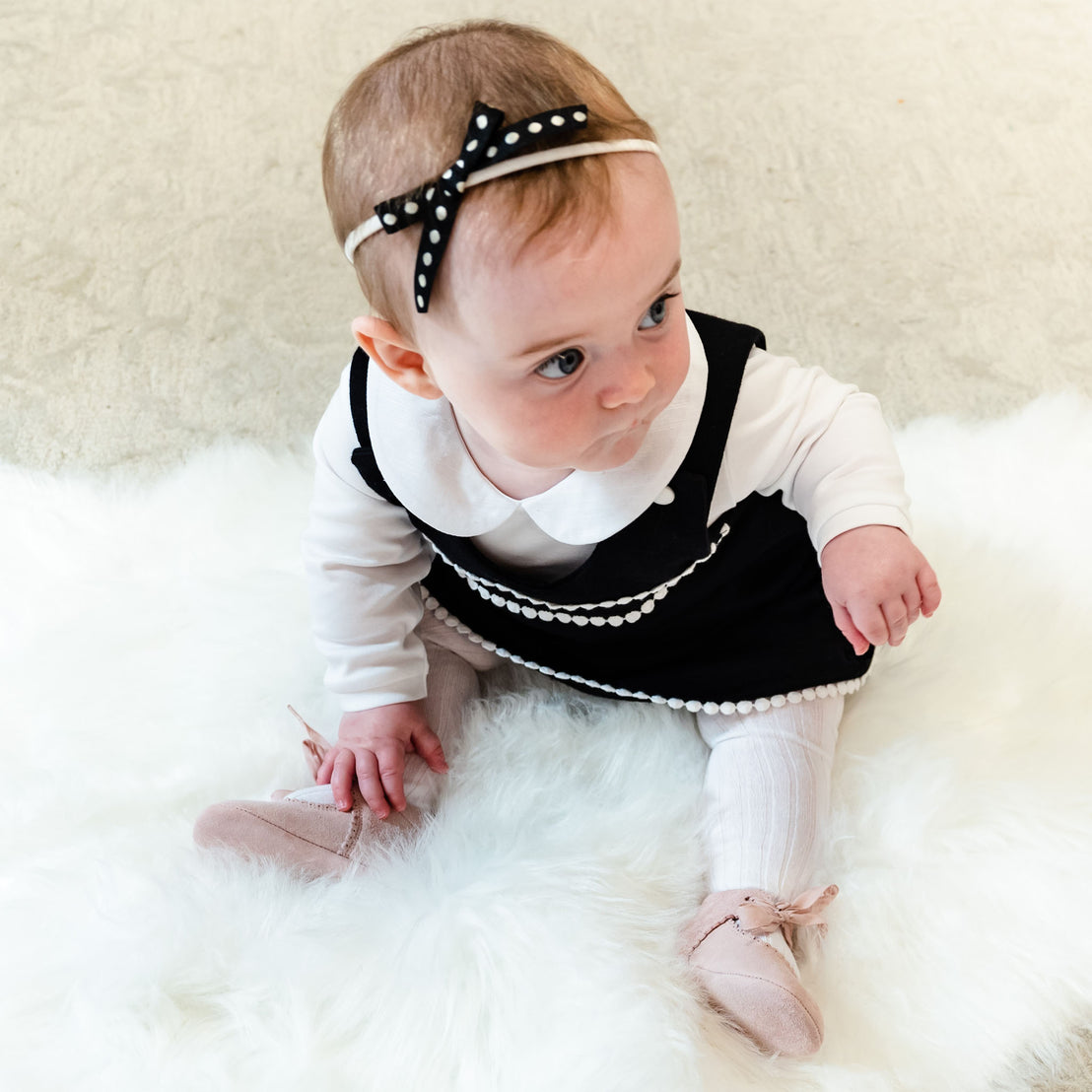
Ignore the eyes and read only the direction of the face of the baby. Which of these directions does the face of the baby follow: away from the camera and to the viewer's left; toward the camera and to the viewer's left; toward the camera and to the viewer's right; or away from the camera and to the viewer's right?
toward the camera and to the viewer's right

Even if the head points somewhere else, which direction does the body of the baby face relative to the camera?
toward the camera
